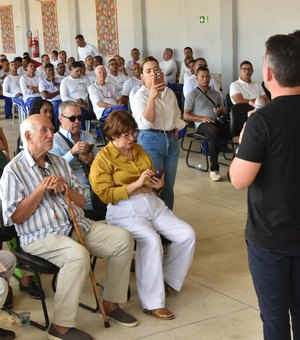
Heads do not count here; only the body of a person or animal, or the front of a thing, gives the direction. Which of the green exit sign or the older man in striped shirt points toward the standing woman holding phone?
the green exit sign

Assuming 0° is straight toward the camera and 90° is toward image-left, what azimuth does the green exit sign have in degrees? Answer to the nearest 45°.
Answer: approximately 0°

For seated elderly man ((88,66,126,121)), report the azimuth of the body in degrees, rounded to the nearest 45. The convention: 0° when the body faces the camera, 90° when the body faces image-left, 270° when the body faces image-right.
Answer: approximately 315°

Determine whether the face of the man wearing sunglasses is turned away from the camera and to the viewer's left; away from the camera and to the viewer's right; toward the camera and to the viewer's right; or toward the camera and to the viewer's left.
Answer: toward the camera and to the viewer's right

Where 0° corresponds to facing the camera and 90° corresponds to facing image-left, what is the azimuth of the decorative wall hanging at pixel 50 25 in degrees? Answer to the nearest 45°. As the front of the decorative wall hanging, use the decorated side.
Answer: approximately 0°

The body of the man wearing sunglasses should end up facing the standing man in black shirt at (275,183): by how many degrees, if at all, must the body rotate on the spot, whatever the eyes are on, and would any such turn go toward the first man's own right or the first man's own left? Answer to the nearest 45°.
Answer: approximately 45° to the first man's own right

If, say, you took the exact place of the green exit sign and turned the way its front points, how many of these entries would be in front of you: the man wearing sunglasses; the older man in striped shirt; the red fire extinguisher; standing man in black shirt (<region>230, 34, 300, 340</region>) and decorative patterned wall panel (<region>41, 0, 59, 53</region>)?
3

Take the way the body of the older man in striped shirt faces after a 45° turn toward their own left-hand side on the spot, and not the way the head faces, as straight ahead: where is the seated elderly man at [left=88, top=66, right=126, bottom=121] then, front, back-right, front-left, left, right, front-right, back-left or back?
left

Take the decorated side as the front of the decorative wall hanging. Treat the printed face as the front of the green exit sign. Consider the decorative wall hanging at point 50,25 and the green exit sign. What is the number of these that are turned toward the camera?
2

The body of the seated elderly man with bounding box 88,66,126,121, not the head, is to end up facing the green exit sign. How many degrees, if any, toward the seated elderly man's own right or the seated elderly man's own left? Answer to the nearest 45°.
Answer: approximately 90° to the seated elderly man's own left

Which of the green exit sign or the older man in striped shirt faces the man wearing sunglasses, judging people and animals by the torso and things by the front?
the green exit sign

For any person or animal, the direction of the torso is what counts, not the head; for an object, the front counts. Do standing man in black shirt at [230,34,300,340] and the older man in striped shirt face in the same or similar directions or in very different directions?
very different directions

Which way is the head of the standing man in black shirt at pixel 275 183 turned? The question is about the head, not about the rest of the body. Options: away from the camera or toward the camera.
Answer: away from the camera

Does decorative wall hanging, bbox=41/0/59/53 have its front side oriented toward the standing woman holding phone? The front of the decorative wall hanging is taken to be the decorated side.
yes

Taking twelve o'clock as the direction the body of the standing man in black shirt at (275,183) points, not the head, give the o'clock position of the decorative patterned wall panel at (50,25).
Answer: The decorative patterned wall panel is roughly at 1 o'clock from the standing man in black shirt.
